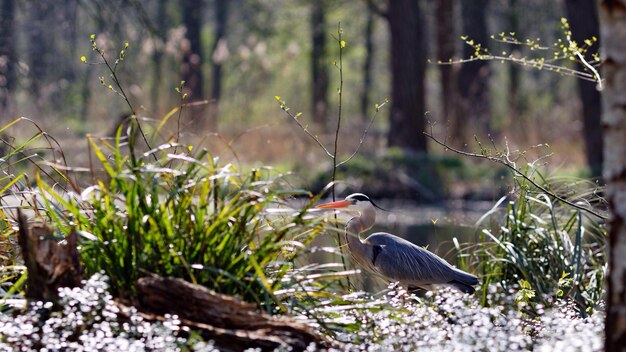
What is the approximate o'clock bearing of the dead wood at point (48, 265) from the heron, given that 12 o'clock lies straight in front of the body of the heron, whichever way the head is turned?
The dead wood is roughly at 10 o'clock from the heron.

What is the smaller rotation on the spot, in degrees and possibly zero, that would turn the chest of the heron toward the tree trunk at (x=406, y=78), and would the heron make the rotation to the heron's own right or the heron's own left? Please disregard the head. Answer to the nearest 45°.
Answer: approximately 90° to the heron's own right

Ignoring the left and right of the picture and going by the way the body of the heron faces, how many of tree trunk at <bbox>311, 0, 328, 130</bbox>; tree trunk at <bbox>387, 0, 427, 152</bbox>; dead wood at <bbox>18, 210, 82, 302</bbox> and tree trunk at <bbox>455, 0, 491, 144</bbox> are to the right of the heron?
3

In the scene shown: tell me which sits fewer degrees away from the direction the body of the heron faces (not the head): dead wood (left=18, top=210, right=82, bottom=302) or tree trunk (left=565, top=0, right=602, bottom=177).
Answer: the dead wood

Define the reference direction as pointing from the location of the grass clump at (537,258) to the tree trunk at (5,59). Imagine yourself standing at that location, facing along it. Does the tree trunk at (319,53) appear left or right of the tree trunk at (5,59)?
right

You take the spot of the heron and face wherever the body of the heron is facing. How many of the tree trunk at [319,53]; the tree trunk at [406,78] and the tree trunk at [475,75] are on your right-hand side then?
3

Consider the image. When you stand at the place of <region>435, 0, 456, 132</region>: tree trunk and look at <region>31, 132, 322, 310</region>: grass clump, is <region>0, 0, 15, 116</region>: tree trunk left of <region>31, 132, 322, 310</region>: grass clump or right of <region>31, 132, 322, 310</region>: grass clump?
right

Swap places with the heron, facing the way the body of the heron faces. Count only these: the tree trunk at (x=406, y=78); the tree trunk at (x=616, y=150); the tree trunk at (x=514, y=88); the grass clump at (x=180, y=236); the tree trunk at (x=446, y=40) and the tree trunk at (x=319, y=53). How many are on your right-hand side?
4

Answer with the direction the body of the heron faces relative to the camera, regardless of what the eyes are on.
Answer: to the viewer's left

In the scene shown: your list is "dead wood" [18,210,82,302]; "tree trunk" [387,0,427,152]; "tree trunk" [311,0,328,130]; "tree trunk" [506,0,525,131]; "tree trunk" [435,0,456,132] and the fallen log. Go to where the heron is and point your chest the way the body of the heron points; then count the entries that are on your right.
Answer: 4

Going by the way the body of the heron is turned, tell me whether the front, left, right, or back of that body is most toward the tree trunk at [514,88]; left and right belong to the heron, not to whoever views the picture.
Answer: right

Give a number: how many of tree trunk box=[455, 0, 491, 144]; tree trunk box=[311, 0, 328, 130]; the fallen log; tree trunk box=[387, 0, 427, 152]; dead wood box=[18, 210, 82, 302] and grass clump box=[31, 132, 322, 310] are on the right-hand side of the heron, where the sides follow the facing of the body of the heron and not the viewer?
3

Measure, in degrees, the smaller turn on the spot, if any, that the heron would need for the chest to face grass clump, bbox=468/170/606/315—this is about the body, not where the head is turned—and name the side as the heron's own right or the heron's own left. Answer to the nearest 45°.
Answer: approximately 135° to the heron's own left

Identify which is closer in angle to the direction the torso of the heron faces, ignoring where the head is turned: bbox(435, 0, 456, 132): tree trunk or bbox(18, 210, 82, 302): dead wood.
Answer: the dead wood
